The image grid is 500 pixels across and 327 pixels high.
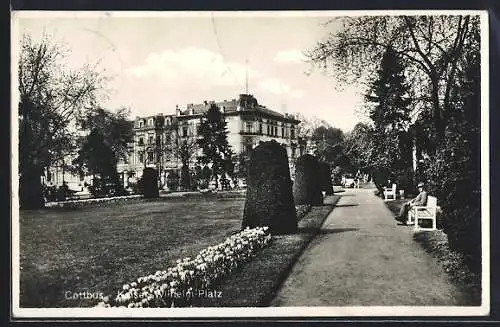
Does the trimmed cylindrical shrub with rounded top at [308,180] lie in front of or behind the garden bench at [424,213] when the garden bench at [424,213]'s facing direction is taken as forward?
in front

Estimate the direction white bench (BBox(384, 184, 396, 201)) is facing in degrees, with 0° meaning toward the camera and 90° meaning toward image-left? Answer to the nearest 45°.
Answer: approximately 90°

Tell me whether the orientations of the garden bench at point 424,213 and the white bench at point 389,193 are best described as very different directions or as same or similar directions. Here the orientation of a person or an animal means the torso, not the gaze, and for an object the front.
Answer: same or similar directions

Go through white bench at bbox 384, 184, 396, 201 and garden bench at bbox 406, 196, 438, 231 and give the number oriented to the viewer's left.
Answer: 2

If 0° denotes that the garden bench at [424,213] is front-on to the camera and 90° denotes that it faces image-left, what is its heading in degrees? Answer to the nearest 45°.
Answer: approximately 90°
